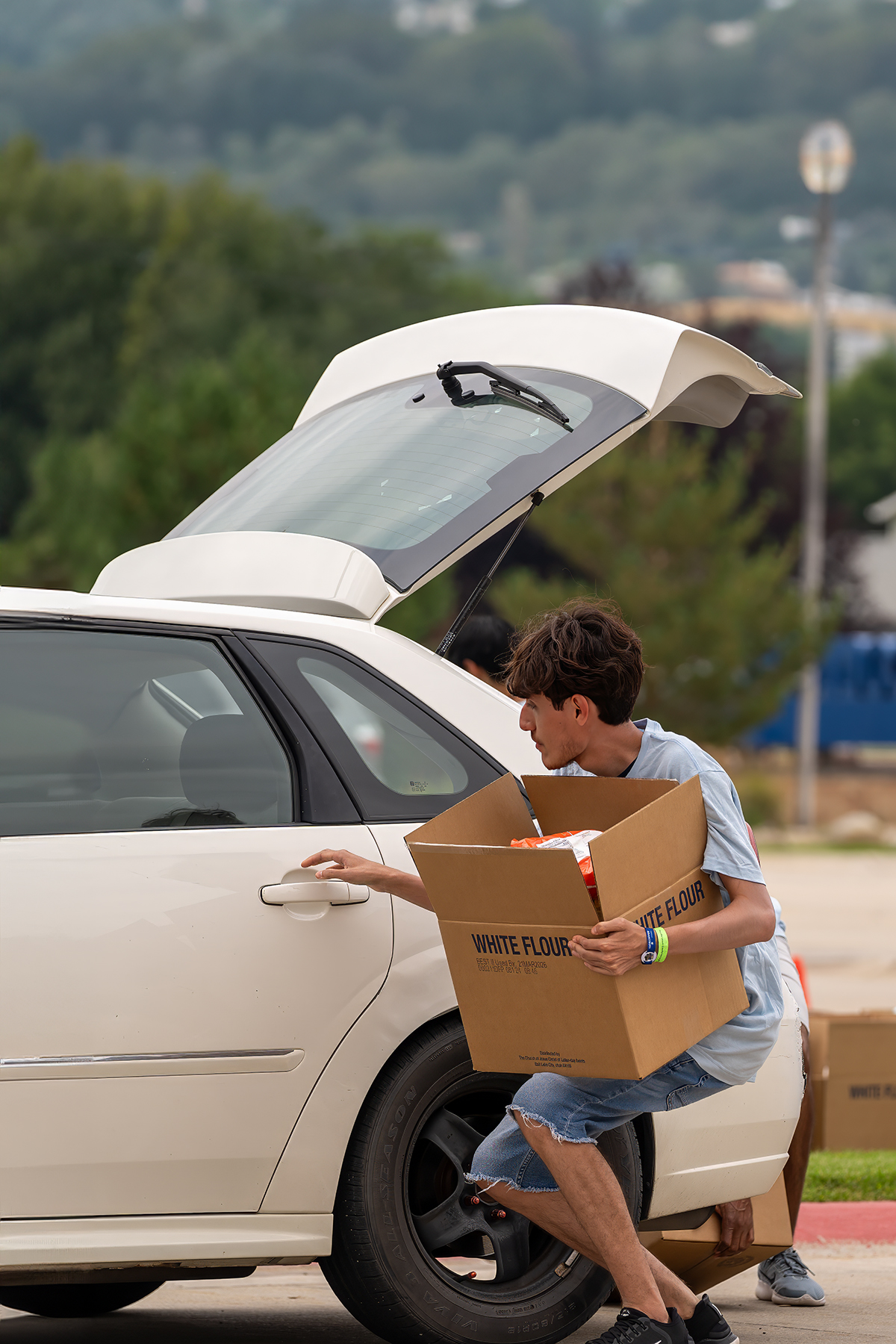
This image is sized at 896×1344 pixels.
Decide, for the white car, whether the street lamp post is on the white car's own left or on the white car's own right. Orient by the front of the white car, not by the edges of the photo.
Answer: on the white car's own right

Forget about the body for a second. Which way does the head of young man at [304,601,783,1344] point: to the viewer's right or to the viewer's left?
to the viewer's left

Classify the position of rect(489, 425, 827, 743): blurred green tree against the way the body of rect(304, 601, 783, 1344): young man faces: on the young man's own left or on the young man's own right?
on the young man's own right

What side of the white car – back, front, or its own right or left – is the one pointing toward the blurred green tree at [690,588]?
right

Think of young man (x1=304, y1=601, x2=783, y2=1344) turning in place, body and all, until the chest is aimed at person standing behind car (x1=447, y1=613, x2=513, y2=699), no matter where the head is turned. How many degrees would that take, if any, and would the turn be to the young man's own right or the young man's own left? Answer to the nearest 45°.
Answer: approximately 90° to the young man's own right

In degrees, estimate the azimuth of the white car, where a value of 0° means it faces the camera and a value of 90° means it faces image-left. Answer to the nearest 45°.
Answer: approximately 90°

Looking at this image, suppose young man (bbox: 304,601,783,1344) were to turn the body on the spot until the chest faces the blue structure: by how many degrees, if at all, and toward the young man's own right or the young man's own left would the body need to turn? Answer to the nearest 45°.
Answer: approximately 90° to the young man's own right

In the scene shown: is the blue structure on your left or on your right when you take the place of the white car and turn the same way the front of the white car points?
on your right

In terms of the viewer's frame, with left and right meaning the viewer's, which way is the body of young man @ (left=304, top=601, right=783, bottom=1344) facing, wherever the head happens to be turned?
facing to the left of the viewer
